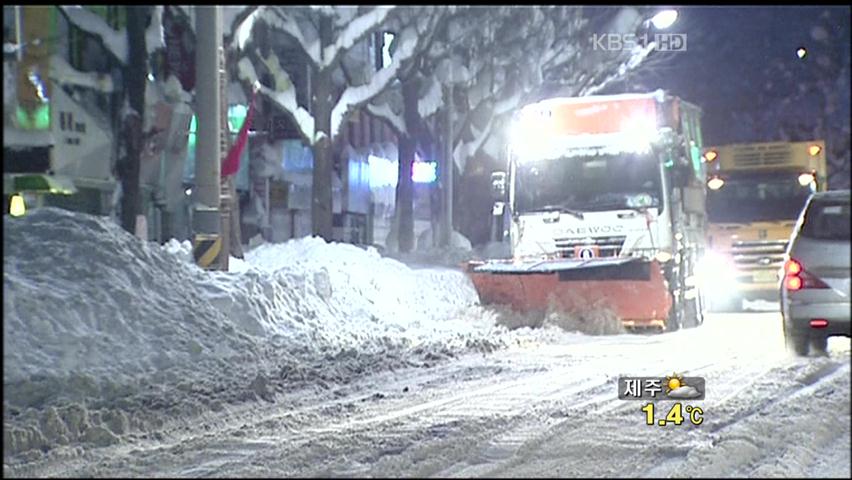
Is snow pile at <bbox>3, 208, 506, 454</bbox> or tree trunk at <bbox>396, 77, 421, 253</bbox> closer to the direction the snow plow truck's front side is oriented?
the snow pile

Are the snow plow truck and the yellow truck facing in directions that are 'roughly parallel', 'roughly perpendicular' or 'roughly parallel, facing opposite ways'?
roughly parallel

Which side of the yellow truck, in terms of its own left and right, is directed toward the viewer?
front

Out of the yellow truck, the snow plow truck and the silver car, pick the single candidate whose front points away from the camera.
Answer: the silver car

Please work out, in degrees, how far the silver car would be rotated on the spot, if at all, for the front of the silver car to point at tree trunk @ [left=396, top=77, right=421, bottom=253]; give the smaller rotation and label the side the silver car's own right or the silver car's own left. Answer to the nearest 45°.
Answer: approximately 45° to the silver car's own left

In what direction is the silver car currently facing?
away from the camera

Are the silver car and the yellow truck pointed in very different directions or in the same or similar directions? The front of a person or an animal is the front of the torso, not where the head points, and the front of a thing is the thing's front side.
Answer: very different directions

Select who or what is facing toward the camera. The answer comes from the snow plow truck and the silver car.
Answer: the snow plow truck

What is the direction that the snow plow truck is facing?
toward the camera

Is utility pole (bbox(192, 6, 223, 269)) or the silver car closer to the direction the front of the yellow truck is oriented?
the silver car

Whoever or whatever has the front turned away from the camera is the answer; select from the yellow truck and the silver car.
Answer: the silver car

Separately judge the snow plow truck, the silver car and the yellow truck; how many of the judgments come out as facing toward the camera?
2

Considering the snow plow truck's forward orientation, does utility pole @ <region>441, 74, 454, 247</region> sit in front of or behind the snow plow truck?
behind

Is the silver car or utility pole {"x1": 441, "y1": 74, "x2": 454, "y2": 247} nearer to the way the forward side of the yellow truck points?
the silver car
